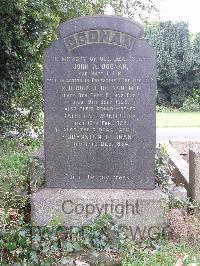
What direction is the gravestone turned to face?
toward the camera

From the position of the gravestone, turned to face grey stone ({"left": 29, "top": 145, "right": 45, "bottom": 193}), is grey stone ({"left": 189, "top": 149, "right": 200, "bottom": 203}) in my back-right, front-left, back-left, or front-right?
back-right

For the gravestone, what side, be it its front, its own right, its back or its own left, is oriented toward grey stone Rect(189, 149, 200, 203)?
left
